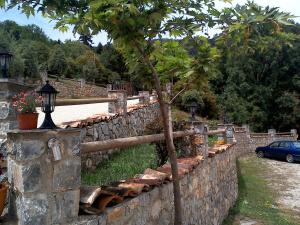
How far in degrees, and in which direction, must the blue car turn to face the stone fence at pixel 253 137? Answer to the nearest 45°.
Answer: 0° — it already faces it

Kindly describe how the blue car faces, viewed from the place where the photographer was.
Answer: facing away from the viewer and to the left of the viewer

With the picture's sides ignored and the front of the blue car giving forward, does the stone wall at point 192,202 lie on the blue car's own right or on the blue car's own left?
on the blue car's own left

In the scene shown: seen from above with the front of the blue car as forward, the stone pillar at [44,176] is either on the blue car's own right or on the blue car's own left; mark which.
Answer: on the blue car's own left

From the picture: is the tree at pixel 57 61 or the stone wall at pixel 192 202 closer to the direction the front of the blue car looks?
the tree

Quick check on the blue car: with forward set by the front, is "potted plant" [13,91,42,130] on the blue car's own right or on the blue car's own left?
on the blue car's own left

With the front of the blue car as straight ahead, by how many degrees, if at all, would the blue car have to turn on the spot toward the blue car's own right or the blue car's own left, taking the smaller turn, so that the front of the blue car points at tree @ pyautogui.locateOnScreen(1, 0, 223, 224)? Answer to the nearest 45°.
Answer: approximately 135° to the blue car's own left
